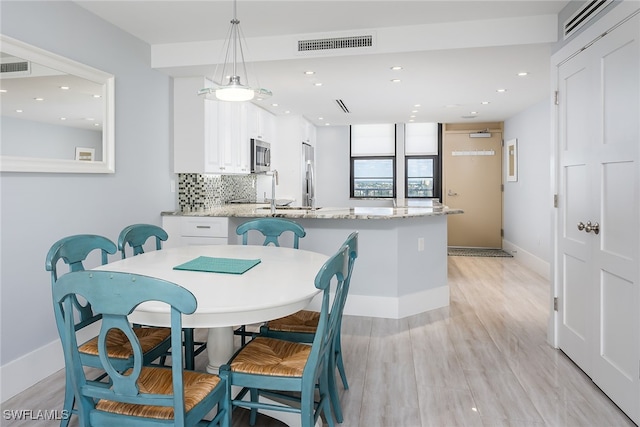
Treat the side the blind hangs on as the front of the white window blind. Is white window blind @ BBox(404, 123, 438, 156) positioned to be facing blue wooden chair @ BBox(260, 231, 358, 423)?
yes

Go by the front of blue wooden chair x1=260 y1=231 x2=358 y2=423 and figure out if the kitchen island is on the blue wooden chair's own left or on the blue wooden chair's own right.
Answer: on the blue wooden chair's own right

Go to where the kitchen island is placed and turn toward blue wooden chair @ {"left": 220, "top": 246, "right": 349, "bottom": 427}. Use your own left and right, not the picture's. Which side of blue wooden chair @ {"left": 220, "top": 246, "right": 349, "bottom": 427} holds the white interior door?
left

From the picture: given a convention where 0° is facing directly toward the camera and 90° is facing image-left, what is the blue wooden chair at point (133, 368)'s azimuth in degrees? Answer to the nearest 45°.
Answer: approximately 225°

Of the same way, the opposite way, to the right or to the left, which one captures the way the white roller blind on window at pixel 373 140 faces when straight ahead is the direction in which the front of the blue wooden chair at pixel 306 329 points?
to the left

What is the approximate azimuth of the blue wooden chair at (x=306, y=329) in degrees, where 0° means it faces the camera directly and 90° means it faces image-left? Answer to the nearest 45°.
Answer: approximately 90°

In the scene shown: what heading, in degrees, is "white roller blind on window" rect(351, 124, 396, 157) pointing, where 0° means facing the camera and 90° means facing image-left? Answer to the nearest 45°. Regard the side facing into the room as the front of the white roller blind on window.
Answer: approximately 0°

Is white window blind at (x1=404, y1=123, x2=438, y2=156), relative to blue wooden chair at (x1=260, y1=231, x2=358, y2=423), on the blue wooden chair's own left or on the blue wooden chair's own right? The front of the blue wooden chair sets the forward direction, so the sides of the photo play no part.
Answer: on the blue wooden chair's own right

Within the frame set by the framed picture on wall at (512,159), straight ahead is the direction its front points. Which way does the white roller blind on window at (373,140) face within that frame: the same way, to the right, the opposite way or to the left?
to the left

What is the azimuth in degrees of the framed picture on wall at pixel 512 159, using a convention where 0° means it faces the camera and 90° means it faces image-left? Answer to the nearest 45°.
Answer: approximately 90°

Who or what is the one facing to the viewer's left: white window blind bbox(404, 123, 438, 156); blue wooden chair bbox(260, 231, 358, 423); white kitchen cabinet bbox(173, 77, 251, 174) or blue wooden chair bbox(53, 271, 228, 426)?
blue wooden chair bbox(260, 231, 358, 423)

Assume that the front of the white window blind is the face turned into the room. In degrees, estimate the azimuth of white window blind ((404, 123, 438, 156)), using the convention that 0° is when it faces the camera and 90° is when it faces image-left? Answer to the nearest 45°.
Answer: approximately 0°
